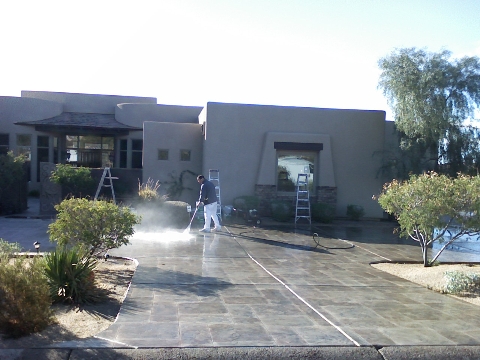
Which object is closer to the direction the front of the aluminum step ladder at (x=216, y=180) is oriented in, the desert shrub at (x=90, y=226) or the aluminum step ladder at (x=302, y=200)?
the desert shrub

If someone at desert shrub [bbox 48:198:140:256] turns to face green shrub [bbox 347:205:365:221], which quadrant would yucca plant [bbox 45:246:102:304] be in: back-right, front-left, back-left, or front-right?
back-right

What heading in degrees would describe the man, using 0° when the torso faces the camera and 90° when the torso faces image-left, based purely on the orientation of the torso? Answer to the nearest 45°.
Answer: approximately 90°

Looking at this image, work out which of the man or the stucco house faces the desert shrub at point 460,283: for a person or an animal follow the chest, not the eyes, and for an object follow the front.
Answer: the stucco house

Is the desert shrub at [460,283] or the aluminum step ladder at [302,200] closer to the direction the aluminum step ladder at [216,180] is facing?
the desert shrub

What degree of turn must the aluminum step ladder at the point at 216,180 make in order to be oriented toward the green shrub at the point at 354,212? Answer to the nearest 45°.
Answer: approximately 90° to its left

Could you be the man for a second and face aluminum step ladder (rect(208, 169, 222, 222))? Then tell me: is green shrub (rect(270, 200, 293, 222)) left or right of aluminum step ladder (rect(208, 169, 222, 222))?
right

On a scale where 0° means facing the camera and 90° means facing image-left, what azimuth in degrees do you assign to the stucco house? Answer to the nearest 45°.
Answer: approximately 0°

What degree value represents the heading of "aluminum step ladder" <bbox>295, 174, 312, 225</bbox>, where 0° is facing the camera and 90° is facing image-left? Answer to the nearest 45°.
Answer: approximately 0°
